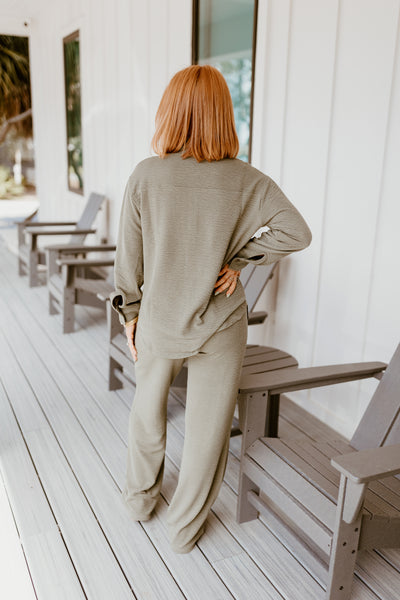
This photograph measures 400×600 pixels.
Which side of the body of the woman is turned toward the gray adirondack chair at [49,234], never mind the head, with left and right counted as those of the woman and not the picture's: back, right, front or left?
front

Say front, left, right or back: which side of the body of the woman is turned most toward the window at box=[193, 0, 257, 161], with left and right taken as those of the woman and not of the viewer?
front

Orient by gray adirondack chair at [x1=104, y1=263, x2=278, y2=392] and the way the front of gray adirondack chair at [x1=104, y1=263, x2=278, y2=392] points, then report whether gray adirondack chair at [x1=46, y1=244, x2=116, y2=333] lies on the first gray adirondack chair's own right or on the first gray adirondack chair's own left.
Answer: on the first gray adirondack chair's own right

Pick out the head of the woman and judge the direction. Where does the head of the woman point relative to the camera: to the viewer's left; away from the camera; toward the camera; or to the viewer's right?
away from the camera

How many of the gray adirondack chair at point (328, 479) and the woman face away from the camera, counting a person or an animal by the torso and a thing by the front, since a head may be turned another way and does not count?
1

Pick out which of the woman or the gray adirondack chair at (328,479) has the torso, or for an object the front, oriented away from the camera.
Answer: the woman

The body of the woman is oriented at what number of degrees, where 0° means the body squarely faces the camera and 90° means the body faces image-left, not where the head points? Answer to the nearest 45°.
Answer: approximately 180°

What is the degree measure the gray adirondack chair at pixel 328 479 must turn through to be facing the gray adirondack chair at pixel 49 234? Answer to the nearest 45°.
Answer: approximately 90° to its right

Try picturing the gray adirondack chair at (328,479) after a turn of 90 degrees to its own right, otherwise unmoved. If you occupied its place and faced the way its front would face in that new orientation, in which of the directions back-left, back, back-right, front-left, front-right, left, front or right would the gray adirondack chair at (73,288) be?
front

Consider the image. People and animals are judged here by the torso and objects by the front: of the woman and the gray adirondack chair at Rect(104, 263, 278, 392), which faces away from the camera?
the woman

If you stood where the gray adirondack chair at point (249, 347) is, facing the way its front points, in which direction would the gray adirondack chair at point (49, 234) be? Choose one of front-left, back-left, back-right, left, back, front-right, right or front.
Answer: right

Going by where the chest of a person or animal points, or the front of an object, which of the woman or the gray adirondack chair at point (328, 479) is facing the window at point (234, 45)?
the woman
